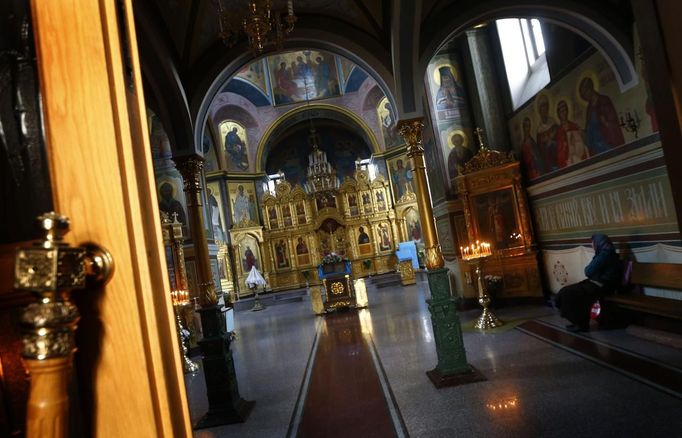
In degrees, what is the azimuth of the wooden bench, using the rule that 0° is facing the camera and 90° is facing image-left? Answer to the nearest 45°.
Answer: approximately 45°

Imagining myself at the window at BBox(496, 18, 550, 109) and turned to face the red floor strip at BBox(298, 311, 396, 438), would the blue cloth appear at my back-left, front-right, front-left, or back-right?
back-right

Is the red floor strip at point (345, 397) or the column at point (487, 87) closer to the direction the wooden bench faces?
the red floor strip

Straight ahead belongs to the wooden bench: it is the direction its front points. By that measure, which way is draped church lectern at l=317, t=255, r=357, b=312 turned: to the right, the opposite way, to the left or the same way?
to the left

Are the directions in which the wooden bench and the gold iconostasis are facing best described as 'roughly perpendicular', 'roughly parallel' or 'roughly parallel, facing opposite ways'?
roughly perpendicular

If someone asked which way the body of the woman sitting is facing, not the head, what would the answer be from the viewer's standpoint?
to the viewer's left

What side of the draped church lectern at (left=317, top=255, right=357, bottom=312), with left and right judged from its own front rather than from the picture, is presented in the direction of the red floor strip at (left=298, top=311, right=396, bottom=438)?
front

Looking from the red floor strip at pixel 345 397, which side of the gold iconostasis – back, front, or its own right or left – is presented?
front

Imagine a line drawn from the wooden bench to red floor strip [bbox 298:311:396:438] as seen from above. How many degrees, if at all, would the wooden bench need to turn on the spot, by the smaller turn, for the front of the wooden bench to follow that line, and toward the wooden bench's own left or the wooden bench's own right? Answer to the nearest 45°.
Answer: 0° — it already faces it

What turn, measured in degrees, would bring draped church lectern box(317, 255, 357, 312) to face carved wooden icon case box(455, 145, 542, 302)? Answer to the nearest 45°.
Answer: approximately 45° to its left
